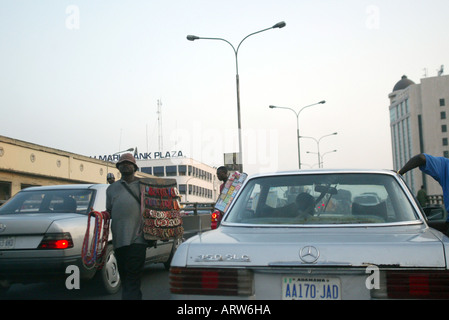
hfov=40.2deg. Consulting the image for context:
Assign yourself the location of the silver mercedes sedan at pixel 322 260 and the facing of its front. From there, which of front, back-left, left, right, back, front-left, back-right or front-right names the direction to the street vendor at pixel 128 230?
front-left

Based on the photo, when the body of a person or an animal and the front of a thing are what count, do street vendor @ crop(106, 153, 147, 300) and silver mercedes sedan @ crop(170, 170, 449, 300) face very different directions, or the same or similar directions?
very different directions

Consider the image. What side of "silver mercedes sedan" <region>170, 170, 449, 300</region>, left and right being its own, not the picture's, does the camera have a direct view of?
back

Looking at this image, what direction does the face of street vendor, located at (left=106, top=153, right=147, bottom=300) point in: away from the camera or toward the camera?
toward the camera

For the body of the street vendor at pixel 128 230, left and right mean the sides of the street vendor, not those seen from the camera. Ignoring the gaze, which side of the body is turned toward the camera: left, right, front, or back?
front

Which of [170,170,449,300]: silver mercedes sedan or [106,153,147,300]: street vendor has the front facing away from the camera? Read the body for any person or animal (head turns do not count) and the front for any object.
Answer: the silver mercedes sedan

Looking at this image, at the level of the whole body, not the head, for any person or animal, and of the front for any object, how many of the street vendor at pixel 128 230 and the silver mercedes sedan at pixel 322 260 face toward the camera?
1
